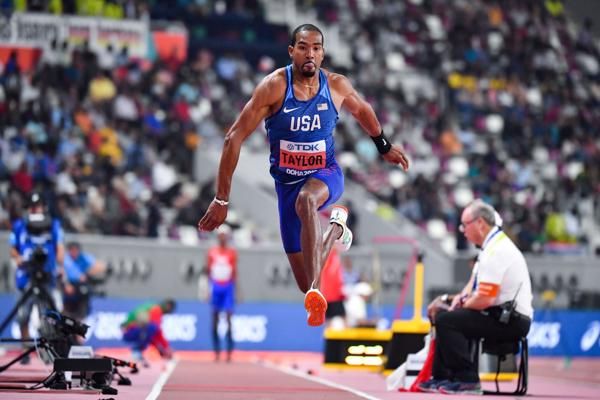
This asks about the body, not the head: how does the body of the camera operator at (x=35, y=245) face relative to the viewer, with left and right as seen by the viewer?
facing the viewer

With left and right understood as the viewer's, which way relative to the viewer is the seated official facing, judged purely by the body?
facing to the left of the viewer

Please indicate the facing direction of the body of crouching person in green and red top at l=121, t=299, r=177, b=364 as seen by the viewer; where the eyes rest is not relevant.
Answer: to the viewer's right

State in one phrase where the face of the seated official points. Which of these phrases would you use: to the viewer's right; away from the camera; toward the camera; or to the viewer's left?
to the viewer's left

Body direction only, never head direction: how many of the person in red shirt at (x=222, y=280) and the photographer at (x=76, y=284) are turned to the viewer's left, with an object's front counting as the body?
0

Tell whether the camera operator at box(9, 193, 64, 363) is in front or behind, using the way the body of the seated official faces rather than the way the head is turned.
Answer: in front

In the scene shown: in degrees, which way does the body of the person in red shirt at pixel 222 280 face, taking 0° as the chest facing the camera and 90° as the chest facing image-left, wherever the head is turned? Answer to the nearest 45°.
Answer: approximately 0°
